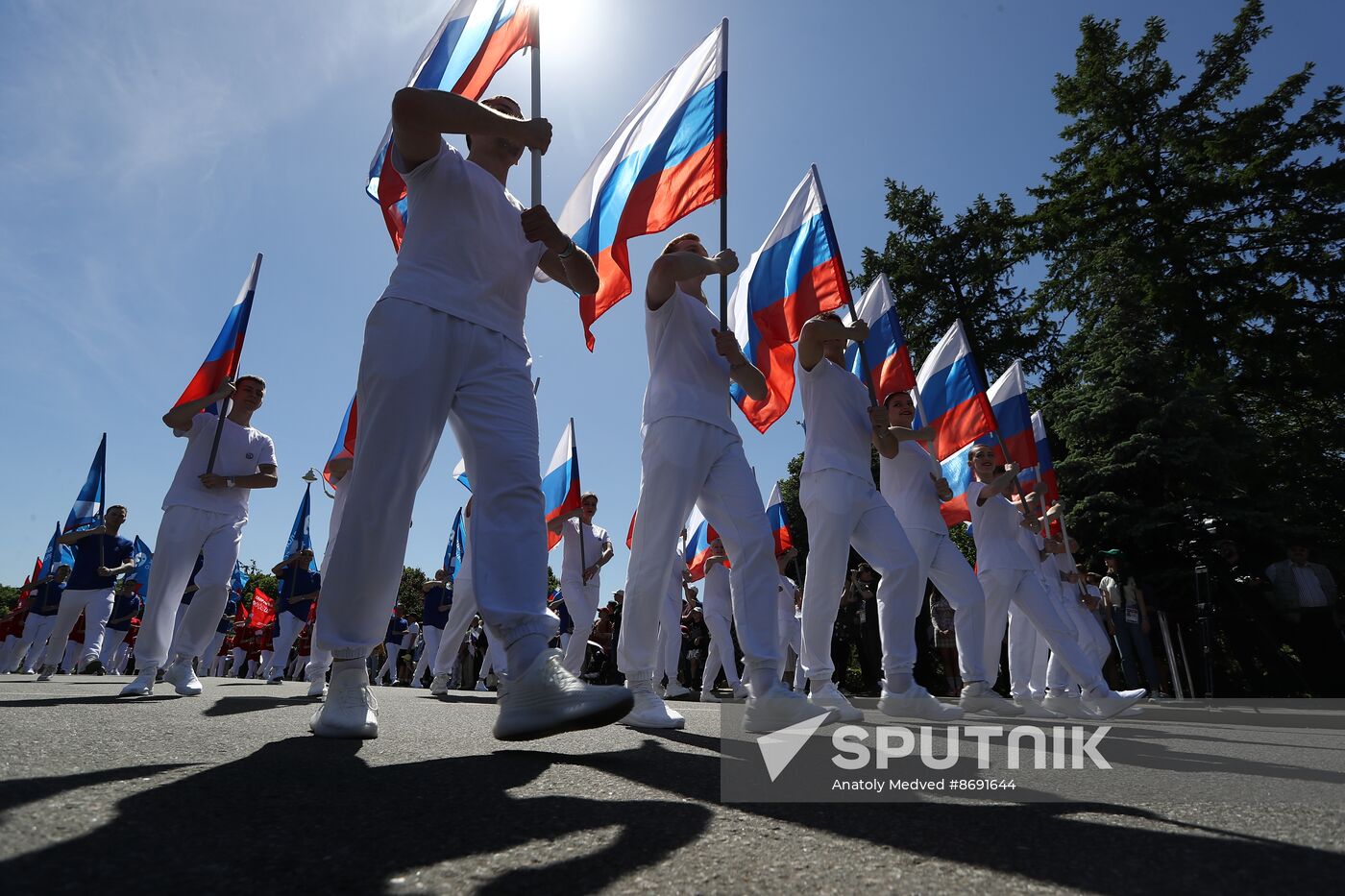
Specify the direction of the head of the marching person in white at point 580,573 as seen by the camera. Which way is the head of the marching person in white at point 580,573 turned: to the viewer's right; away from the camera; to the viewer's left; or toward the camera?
toward the camera

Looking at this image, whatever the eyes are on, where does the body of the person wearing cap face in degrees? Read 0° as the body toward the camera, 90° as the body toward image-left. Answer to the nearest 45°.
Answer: approximately 45°

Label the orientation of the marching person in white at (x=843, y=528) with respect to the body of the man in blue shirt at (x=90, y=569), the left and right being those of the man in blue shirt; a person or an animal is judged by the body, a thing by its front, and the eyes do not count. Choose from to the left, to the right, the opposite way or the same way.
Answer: the same way

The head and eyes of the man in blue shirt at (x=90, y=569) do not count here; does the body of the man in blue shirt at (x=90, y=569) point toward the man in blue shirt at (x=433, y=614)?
no

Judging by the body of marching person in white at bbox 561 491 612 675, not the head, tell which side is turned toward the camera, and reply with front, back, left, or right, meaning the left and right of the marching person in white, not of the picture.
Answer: front

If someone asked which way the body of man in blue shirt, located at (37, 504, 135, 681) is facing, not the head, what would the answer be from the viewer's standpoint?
toward the camera

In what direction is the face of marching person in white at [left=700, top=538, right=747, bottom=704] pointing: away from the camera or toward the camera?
toward the camera

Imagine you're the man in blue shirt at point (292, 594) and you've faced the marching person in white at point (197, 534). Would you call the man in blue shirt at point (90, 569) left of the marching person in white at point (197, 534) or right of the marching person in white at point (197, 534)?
right

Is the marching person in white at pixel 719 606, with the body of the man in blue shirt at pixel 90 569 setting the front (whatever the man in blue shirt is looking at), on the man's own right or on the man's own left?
on the man's own left

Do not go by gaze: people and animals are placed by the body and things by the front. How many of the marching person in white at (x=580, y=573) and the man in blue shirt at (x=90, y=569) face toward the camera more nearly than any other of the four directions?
2

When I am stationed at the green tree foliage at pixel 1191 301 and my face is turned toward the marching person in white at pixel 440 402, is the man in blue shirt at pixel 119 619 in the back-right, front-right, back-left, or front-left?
front-right
